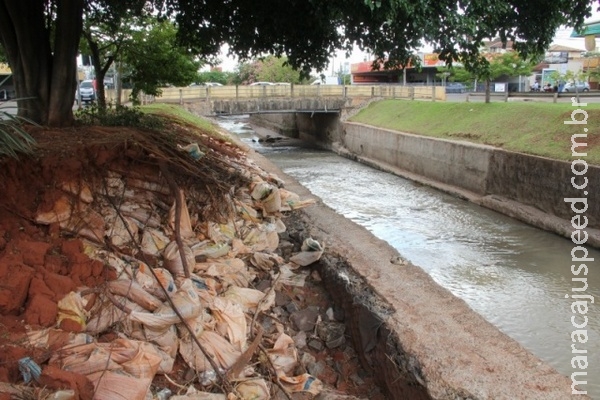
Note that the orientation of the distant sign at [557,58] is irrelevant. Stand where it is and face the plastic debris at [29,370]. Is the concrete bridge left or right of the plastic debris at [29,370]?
right

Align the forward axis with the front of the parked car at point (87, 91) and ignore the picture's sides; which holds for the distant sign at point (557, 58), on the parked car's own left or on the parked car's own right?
on the parked car's own left

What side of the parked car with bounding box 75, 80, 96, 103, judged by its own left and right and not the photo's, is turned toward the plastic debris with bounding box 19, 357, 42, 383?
front

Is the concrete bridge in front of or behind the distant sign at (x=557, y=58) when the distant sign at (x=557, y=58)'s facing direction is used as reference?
in front

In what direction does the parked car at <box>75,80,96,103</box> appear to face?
toward the camera

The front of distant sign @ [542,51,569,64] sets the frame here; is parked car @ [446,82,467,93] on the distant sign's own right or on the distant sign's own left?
on the distant sign's own right

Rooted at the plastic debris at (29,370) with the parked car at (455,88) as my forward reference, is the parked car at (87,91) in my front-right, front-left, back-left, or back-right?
front-left

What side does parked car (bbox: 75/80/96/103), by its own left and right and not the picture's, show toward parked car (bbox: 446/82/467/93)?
left

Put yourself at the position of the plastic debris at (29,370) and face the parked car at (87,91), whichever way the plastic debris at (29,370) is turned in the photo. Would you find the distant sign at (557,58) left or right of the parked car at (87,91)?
right

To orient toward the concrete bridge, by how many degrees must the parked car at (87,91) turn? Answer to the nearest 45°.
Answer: approximately 45° to its left

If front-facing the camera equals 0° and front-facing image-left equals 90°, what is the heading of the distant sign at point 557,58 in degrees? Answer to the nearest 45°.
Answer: approximately 0°

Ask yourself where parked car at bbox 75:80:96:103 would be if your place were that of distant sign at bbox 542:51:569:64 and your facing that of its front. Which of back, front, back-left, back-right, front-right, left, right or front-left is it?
front-right

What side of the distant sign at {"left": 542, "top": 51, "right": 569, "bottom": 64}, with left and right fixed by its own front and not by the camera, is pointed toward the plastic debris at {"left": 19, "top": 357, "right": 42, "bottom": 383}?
front
